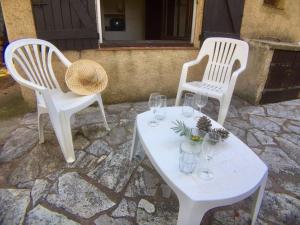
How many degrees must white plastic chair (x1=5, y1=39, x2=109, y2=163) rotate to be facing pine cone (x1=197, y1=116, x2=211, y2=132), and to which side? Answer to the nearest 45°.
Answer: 0° — it already faces it

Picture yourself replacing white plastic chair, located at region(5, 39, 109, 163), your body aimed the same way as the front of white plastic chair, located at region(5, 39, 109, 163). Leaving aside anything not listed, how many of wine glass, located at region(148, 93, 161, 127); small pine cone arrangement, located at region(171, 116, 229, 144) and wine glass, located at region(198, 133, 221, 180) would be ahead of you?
3

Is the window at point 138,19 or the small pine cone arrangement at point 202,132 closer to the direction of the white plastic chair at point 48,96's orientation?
the small pine cone arrangement

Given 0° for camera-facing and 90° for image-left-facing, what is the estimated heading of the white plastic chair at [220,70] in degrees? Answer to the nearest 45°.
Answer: approximately 45°

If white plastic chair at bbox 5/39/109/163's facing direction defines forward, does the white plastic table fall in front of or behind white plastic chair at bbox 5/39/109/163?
in front

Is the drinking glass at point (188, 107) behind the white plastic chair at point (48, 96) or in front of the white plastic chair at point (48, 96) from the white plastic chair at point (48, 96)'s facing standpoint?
in front

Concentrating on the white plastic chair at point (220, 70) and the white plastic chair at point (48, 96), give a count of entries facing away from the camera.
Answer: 0

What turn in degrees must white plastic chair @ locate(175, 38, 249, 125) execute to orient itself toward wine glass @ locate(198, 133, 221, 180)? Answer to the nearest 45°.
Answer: approximately 45° to its left

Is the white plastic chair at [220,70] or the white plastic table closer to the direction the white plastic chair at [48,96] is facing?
the white plastic table

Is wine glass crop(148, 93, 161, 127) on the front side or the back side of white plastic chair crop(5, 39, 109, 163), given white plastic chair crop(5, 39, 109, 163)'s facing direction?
on the front side

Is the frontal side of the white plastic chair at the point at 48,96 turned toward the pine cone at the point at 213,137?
yes

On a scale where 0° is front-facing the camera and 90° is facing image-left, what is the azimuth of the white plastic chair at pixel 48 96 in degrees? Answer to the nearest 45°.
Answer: approximately 315°

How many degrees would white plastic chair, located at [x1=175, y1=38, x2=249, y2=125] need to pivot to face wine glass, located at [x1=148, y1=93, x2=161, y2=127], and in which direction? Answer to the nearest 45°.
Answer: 0° — it already faces it

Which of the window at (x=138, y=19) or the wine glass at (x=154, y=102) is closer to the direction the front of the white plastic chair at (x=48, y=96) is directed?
the wine glass
